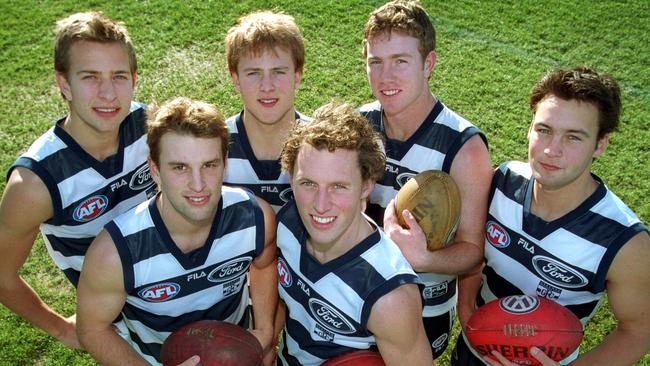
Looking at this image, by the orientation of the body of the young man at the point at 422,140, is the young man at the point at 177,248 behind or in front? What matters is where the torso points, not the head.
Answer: in front

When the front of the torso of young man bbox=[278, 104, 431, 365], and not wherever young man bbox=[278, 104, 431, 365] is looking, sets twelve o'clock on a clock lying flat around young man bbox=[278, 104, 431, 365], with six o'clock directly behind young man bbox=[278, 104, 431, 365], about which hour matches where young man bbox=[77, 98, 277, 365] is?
young man bbox=[77, 98, 277, 365] is roughly at 2 o'clock from young man bbox=[278, 104, 431, 365].

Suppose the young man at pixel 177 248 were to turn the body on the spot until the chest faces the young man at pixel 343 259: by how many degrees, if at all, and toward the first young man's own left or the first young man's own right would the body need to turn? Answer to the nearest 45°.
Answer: approximately 45° to the first young man's own left

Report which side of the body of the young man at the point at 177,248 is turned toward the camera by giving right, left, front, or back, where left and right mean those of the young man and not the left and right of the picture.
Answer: front

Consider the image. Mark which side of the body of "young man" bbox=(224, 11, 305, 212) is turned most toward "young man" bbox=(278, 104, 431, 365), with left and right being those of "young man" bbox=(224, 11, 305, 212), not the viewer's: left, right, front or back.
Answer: front

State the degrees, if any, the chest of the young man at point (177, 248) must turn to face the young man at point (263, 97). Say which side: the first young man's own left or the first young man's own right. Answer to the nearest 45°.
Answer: approximately 135° to the first young man's own left

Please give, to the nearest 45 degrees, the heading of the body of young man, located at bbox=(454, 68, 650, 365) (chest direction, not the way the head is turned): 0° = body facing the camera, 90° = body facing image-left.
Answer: approximately 45°

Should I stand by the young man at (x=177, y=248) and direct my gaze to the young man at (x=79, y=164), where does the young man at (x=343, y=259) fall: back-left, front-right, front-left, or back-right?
back-right

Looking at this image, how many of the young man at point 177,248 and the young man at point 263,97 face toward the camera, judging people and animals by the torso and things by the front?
2

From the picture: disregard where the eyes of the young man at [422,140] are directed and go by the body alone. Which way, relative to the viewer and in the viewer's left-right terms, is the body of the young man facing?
facing the viewer and to the left of the viewer

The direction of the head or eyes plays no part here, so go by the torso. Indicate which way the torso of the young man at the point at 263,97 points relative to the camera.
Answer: toward the camera

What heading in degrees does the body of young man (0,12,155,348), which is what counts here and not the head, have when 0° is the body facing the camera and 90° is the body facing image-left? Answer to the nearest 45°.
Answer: approximately 315°

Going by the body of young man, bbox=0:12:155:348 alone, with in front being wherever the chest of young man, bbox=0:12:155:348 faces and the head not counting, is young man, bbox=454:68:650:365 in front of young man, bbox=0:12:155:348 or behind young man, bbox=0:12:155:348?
in front

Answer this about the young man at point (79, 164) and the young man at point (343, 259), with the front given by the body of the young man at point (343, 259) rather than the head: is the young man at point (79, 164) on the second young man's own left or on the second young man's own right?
on the second young man's own right

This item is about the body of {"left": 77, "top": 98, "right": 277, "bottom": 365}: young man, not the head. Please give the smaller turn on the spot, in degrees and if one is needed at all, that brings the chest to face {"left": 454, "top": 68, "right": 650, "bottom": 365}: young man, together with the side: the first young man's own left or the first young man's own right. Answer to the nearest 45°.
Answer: approximately 90° to the first young man's own left

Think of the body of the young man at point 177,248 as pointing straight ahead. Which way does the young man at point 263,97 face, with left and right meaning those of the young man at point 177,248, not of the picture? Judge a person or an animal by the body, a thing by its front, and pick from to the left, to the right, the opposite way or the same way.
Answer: the same way
